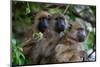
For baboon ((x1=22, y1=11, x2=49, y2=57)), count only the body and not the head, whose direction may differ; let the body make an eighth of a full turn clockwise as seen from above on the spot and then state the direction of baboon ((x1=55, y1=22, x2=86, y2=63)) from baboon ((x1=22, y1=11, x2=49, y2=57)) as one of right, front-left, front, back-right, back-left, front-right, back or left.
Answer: left
